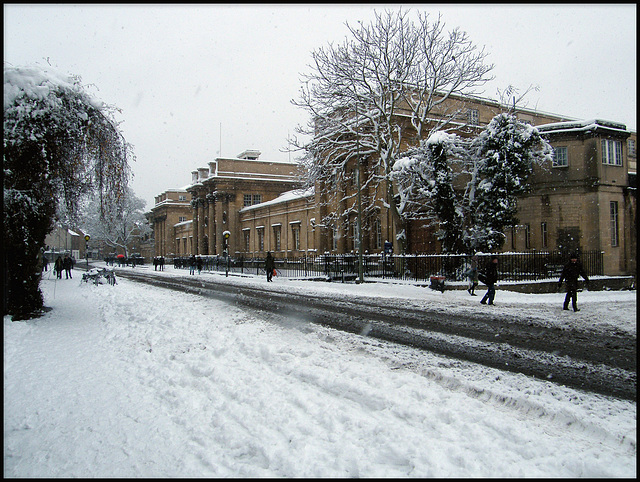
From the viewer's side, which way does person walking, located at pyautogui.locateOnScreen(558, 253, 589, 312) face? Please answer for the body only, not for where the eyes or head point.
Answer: toward the camera

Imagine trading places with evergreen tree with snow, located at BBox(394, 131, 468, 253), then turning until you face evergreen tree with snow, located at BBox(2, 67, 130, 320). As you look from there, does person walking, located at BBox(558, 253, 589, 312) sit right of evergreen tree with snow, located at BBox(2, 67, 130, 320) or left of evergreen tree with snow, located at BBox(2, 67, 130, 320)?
left

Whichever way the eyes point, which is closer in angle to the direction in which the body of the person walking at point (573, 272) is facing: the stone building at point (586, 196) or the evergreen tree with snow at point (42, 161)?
the evergreen tree with snow

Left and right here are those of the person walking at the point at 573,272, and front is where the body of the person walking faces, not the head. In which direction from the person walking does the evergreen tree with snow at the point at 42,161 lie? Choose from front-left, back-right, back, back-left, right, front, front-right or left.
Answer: front-right

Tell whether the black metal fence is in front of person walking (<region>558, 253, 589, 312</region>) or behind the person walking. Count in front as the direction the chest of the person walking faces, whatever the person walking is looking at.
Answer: behind

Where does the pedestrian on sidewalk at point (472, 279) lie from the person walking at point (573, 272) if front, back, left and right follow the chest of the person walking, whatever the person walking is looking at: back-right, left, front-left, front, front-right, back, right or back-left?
back-right

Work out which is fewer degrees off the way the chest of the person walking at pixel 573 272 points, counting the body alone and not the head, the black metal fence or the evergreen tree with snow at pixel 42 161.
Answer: the evergreen tree with snow

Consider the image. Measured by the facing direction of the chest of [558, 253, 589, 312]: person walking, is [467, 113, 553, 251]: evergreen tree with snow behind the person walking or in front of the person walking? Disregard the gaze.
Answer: behind

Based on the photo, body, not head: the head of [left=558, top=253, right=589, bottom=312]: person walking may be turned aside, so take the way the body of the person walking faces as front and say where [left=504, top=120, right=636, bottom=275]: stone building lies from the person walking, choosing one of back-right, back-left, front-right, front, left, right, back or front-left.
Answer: back
